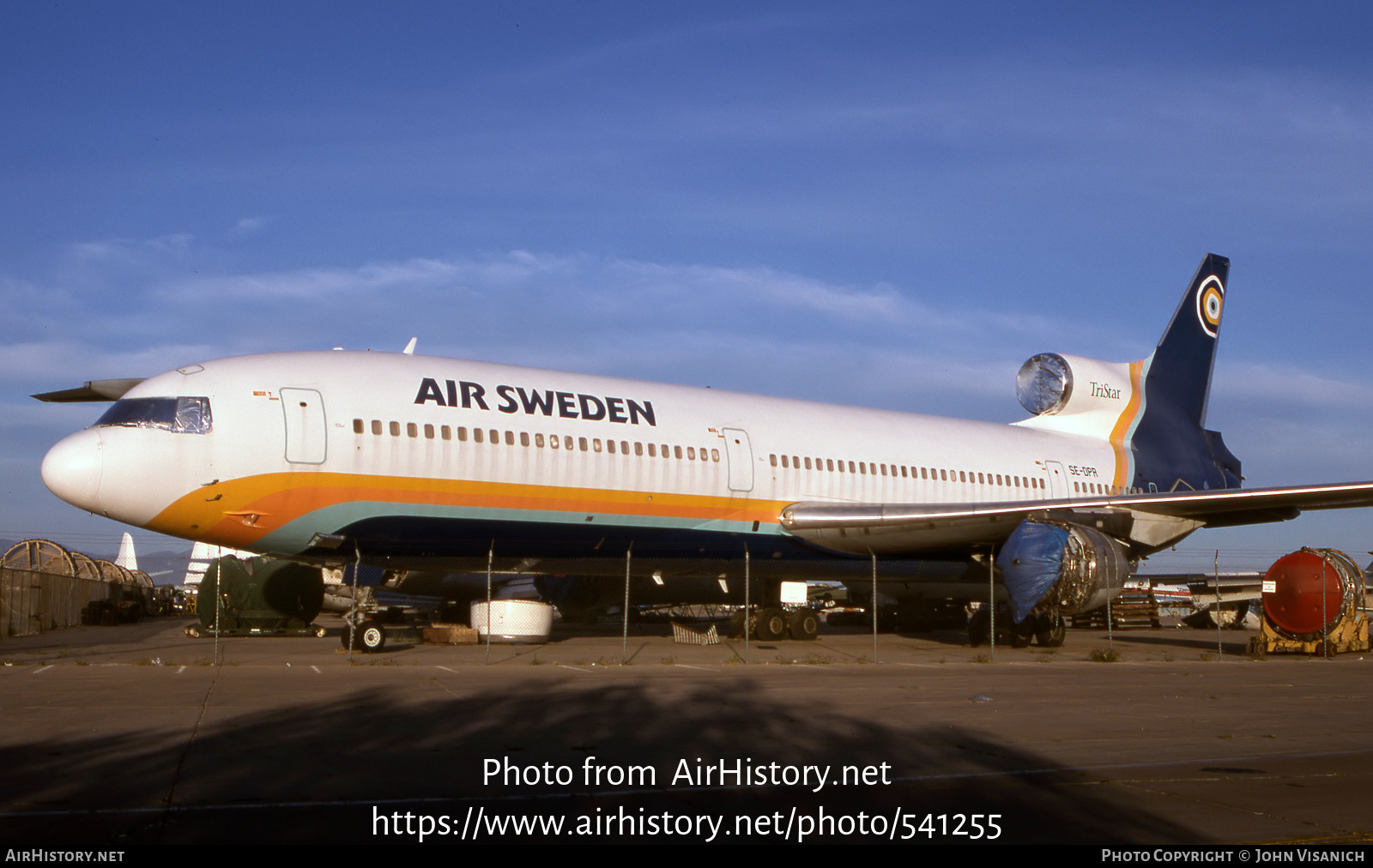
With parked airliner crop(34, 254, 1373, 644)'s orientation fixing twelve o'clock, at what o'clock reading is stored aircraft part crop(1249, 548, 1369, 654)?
The stored aircraft part is roughly at 7 o'clock from the parked airliner.

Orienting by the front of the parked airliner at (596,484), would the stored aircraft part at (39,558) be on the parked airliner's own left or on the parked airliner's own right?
on the parked airliner's own right

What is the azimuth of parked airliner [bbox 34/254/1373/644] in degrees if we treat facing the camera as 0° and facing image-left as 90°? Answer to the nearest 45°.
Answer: approximately 45°
